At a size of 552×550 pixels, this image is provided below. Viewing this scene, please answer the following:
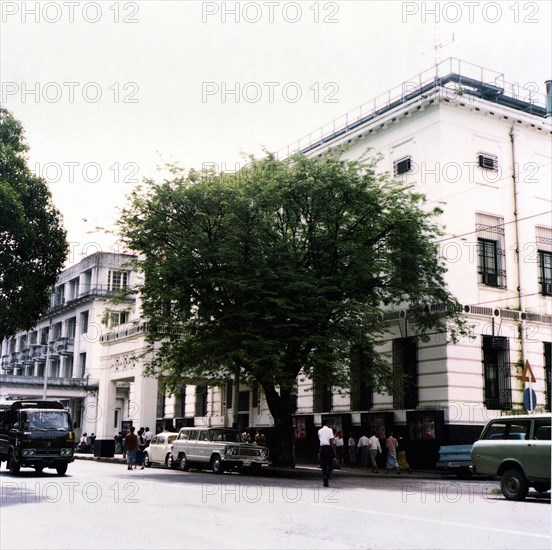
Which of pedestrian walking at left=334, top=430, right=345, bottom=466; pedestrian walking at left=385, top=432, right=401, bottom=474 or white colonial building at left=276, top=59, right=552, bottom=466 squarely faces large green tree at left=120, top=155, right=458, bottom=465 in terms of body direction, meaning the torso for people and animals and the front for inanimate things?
the white colonial building

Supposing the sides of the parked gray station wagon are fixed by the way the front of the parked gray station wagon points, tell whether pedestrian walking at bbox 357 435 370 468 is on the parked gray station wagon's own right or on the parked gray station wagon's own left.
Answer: on the parked gray station wagon's own left

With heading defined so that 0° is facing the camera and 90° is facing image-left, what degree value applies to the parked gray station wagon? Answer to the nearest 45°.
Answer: approximately 315°

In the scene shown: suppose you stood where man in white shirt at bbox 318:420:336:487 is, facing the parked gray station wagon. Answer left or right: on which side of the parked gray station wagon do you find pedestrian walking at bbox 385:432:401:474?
right

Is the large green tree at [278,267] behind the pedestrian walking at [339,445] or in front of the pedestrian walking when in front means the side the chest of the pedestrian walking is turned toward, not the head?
in front
